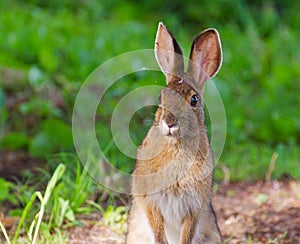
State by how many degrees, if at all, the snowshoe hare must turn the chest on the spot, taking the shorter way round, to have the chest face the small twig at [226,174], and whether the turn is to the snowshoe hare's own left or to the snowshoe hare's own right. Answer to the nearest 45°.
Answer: approximately 180°

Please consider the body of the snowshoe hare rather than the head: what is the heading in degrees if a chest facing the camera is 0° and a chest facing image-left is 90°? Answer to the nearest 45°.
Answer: approximately 0°

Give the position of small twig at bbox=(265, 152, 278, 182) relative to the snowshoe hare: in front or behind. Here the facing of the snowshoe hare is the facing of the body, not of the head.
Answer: behind
